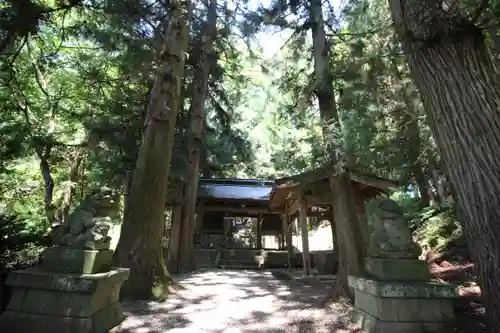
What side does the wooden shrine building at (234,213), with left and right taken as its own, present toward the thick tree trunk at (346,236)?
front

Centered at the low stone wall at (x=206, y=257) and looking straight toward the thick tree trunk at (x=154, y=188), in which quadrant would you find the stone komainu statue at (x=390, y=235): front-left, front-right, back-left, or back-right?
front-left

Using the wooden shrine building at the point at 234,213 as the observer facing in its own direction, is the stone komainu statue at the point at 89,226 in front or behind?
in front

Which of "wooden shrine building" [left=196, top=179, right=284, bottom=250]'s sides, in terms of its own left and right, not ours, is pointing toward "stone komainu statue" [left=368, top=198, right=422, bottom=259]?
front

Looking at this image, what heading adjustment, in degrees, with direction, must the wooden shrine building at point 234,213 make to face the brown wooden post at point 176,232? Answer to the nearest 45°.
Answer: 0° — it already faces it

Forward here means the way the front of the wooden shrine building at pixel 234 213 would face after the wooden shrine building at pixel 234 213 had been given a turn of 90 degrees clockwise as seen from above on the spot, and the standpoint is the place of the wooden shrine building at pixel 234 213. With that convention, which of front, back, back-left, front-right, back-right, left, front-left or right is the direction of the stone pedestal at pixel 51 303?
left

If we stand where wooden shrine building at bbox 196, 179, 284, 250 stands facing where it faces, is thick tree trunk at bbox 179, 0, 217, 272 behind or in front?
in front

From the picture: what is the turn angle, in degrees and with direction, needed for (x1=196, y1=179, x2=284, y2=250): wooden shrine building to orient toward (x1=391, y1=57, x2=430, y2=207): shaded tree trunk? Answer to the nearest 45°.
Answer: approximately 45° to its left

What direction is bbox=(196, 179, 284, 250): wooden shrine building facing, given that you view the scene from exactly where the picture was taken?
facing the viewer

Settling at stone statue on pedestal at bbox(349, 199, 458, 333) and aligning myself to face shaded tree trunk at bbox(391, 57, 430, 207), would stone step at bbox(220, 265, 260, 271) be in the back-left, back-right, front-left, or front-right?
front-left

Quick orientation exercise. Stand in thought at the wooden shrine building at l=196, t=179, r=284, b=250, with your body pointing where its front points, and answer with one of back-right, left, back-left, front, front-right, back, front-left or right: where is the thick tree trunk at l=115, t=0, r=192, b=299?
front

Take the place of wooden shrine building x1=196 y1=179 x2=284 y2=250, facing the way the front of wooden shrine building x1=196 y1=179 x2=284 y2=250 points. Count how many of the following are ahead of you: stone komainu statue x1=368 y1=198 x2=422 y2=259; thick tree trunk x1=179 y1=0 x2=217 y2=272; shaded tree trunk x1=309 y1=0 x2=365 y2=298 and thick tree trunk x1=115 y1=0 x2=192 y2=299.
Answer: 4

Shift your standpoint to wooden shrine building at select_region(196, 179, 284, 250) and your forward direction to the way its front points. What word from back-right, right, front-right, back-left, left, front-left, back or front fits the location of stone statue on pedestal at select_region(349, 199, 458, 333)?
front
